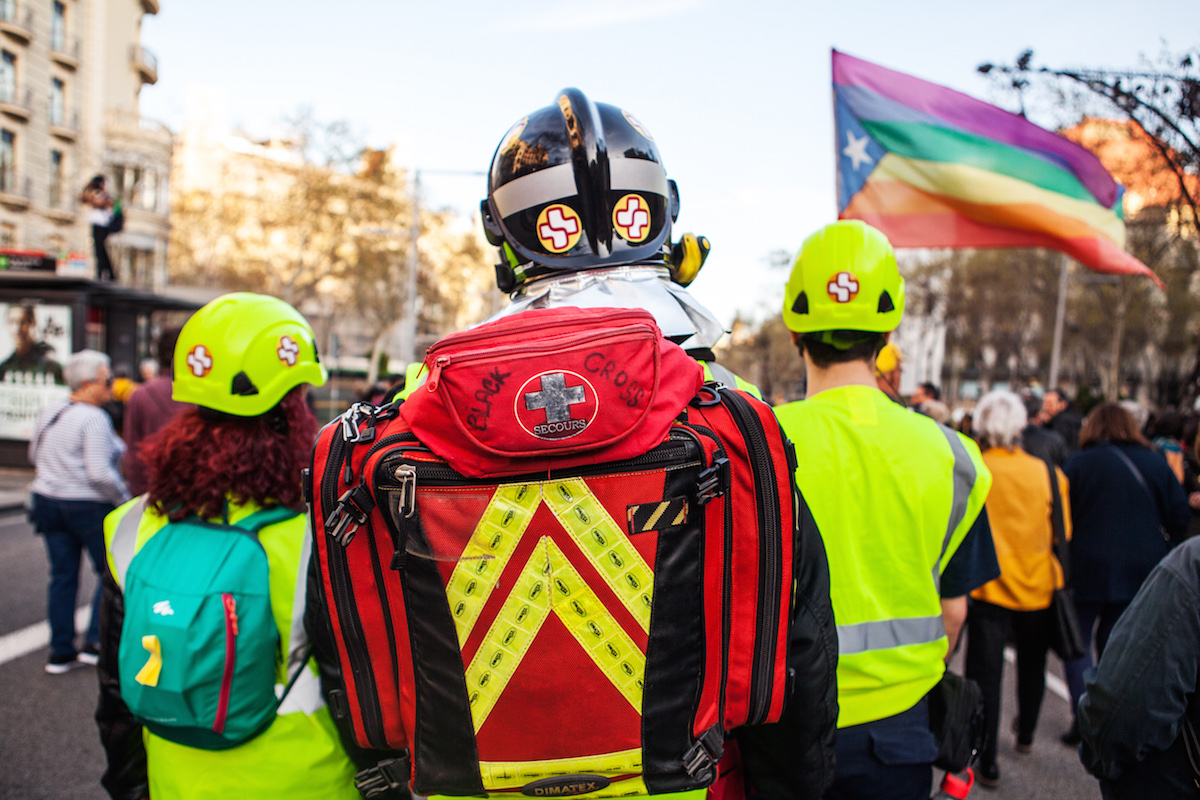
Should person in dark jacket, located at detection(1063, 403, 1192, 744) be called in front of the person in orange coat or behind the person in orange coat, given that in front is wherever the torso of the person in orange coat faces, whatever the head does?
in front

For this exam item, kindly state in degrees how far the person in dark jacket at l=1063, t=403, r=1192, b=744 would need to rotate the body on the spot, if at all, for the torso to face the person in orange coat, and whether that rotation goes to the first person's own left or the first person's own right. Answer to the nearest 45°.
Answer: approximately 135° to the first person's own left

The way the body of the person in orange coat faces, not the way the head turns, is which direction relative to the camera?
away from the camera

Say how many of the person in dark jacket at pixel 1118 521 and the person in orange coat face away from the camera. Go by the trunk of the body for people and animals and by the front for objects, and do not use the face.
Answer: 2

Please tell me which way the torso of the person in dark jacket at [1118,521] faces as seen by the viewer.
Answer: away from the camera

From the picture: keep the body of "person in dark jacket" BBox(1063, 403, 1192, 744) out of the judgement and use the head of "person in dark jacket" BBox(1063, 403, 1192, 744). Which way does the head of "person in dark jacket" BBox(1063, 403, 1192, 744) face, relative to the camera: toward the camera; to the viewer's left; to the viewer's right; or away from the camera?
away from the camera

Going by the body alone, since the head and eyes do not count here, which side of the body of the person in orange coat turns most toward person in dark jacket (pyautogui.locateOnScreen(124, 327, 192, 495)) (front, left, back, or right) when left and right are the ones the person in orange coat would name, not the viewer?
left

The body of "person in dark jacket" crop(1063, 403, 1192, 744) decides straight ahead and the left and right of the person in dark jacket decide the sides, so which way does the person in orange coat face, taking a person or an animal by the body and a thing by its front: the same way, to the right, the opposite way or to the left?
the same way

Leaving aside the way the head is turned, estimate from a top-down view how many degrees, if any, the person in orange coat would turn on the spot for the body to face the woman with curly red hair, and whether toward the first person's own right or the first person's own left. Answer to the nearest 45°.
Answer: approximately 135° to the first person's own left

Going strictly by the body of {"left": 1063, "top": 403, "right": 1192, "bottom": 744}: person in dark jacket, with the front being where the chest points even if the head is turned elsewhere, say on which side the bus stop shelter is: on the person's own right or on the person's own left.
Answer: on the person's own left

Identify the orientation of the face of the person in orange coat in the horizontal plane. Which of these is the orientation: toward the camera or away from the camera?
away from the camera

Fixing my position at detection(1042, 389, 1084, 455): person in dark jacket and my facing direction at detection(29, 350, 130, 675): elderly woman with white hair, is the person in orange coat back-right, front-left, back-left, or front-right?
front-left

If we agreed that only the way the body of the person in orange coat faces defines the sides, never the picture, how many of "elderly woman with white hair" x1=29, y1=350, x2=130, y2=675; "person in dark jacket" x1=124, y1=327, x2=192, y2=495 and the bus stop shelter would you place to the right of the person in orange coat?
0
